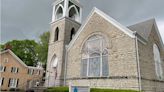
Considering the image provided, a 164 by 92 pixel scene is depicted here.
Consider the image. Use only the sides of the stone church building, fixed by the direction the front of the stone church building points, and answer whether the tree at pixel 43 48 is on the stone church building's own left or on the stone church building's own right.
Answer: on the stone church building's own right

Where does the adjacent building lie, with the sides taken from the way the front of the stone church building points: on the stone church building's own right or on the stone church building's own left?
on the stone church building's own right

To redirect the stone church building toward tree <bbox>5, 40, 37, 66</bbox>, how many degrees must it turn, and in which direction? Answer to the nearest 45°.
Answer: approximately 90° to its right

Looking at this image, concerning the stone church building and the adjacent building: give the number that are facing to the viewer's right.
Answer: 0

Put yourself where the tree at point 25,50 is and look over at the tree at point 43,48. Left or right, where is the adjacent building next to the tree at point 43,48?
right

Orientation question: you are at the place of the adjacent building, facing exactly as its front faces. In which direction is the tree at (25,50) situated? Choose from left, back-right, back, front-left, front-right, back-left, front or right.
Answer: back

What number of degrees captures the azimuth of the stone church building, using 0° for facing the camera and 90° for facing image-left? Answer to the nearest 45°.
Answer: approximately 45°
